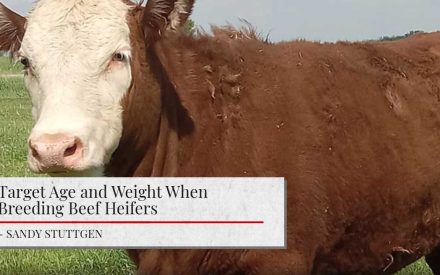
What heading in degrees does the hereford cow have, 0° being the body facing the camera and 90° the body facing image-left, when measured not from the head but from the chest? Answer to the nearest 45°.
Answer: approximately 90°
